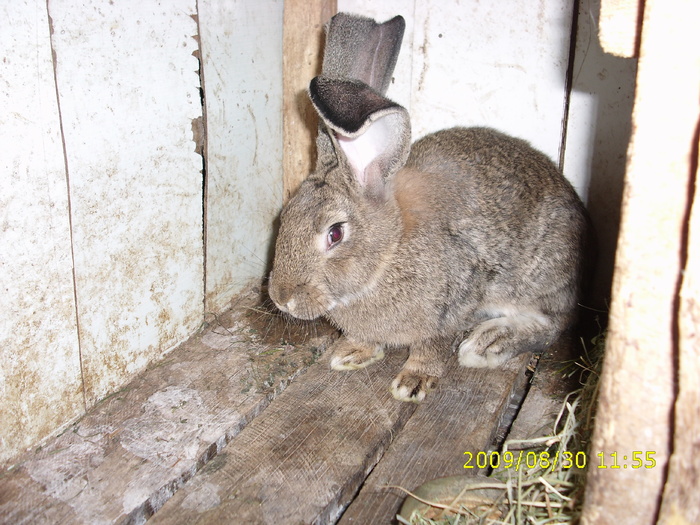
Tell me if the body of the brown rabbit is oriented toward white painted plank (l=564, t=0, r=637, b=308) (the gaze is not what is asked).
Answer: no

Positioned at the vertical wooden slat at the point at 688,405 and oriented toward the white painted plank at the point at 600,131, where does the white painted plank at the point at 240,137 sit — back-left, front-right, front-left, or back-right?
front-left

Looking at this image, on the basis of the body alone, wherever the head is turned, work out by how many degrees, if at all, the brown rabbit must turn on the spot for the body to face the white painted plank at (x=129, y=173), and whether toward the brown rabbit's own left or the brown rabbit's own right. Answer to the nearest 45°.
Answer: approximately 45° to the brown rabbit's own right

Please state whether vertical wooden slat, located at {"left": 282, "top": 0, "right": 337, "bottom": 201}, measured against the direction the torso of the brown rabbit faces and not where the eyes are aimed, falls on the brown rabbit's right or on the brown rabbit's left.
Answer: on the brown rabbit's right

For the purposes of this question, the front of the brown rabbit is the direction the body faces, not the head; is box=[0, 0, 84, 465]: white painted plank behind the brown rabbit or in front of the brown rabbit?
in front

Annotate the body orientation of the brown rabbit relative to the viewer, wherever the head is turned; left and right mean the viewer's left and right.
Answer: facing the viewer and to the left of the viewer

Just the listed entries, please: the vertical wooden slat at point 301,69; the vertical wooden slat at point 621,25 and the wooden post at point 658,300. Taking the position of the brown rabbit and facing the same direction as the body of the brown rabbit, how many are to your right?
1

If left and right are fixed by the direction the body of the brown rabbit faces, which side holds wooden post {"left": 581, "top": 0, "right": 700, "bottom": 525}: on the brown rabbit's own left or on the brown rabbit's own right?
on the brown rabbit's own left

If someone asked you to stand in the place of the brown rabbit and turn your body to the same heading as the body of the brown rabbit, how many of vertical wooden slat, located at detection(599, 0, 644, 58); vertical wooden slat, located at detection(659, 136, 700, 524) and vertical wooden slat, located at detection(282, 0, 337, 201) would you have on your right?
1

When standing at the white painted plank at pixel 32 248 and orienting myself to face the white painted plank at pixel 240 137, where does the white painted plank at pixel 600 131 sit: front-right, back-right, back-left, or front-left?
front-right
